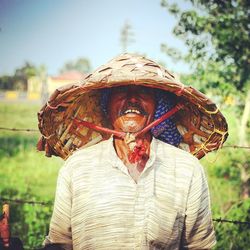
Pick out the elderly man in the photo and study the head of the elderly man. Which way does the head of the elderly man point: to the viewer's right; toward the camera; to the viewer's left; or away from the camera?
toward the camera

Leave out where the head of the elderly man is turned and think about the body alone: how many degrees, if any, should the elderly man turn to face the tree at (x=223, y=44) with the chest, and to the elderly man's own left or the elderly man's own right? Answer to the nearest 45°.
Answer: approximately 180°

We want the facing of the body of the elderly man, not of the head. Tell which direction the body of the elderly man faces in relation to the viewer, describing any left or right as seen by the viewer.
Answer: facing the viewer
